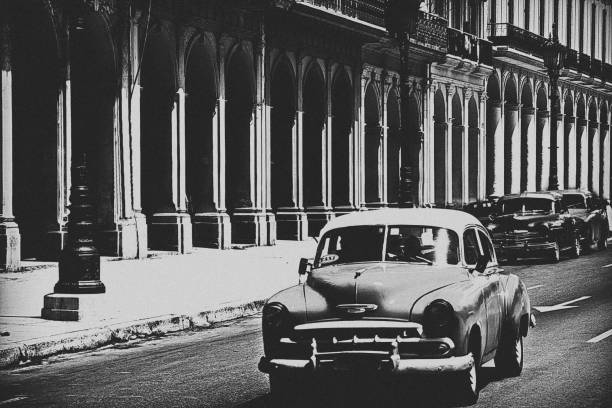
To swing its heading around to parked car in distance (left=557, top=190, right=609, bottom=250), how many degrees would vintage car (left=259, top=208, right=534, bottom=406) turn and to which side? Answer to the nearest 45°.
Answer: approximately 135° to its right

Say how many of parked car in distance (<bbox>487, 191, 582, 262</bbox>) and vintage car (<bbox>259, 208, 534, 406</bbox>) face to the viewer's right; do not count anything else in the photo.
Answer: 0

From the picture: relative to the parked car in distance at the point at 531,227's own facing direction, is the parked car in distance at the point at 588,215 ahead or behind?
behind

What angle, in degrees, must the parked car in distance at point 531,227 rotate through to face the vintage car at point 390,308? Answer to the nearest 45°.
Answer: approximately 45° to its left

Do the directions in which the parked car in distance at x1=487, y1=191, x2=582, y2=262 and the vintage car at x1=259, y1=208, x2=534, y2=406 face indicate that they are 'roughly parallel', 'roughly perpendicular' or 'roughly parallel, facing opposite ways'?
roughly parallel

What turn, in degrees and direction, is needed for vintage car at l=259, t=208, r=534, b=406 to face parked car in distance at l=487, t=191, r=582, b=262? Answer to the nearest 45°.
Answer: approximately 135° to its right

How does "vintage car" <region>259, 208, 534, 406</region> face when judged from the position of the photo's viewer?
facing the viewer and to the left of the viewer
